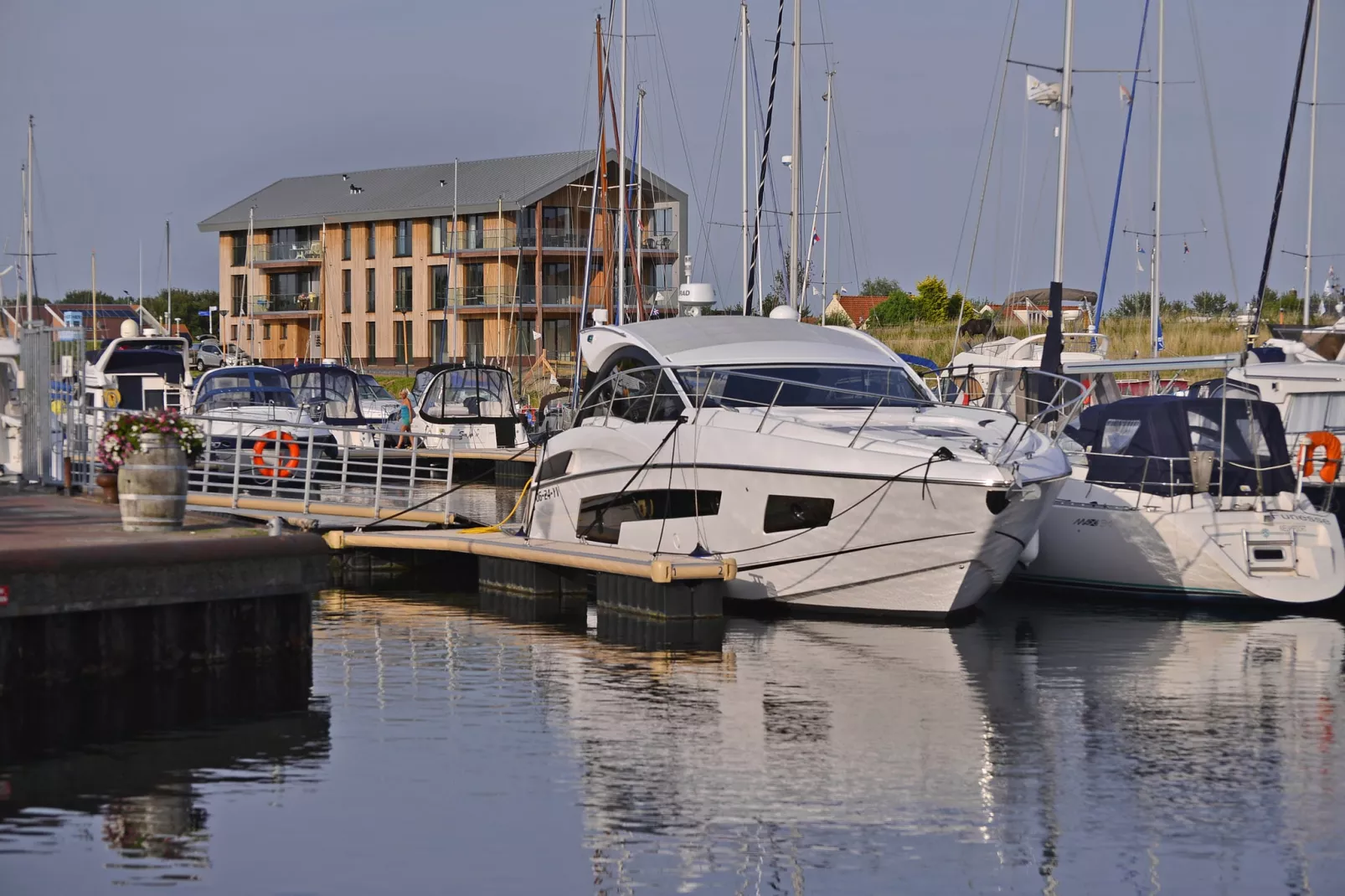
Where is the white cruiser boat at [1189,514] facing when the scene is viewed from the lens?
facing away from the viewer and to the left of the viewer

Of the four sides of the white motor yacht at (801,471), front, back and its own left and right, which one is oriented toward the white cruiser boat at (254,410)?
back

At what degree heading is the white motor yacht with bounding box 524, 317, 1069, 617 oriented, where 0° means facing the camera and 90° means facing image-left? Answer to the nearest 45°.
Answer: approximately 315°

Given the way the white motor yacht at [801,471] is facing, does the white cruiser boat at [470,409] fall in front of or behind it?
behind

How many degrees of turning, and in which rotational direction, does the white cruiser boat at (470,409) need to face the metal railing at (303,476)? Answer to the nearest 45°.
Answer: approximately 180°

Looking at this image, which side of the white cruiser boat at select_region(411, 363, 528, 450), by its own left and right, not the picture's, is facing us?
back
